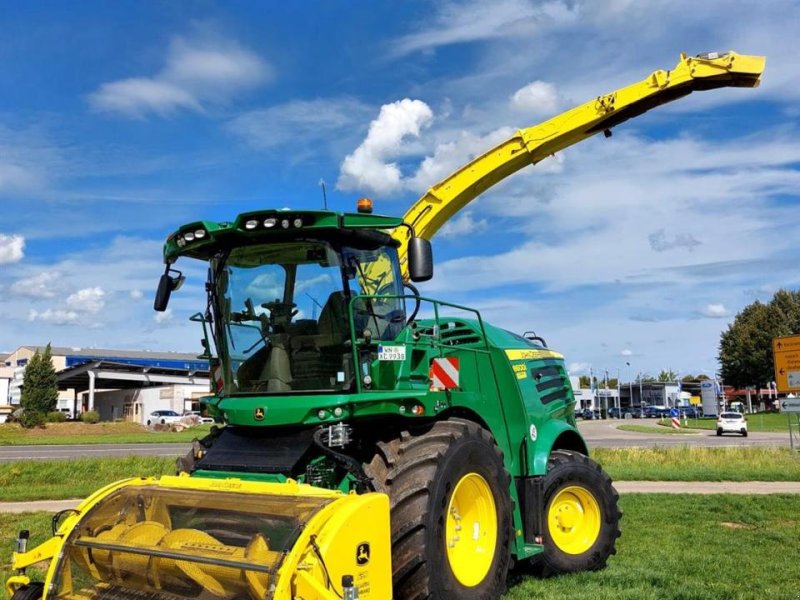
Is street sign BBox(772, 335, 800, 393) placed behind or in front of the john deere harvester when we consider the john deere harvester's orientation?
behind

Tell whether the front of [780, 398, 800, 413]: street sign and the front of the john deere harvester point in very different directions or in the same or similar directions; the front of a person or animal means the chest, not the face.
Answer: same or similar directions

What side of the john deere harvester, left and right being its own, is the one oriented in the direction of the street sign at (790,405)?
back

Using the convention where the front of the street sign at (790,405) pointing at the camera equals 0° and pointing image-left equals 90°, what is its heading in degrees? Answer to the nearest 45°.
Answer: approximately 0°

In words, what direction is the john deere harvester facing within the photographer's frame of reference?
facing the viewer and to the left of the viewer

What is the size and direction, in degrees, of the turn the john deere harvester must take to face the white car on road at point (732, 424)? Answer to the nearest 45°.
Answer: approximately 180°

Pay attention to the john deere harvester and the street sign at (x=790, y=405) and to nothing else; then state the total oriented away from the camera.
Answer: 0
